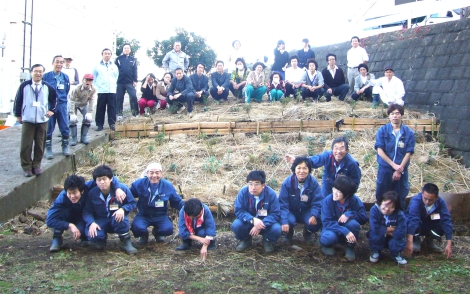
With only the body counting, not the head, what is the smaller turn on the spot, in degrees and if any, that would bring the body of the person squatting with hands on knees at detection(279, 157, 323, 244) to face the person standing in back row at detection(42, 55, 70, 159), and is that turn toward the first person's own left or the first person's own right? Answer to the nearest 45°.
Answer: approximately 90° to the first person's own right

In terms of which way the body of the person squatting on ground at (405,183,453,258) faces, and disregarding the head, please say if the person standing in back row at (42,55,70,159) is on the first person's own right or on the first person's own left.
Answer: on the first person's own right

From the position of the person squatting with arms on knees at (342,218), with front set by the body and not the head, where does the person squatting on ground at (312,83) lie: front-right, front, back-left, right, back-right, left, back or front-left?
back

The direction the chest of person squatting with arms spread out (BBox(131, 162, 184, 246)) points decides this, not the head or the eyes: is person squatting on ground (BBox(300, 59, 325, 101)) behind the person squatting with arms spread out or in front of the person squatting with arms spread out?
behind

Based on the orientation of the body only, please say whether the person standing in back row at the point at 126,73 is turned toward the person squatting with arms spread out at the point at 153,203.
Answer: yes

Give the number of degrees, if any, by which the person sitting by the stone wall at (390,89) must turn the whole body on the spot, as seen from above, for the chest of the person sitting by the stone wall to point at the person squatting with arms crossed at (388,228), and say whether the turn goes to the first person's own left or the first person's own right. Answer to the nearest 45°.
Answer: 0° — they already face them

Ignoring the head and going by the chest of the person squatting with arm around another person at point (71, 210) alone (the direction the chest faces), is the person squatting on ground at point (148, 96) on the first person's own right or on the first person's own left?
on the first person's own left

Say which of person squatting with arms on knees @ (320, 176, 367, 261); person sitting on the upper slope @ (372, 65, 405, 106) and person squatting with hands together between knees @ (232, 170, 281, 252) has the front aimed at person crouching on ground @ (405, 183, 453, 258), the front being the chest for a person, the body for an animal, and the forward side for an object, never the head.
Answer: person sitting on the upper slope @ (372, 65, 405, 106)

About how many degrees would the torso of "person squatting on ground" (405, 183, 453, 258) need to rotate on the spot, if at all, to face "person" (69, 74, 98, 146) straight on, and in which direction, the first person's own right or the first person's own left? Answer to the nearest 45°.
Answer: approximately 90° to the first person's own right

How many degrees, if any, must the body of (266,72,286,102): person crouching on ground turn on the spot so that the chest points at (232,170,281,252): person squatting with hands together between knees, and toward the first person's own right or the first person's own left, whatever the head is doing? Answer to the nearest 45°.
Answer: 0° — they already face them
